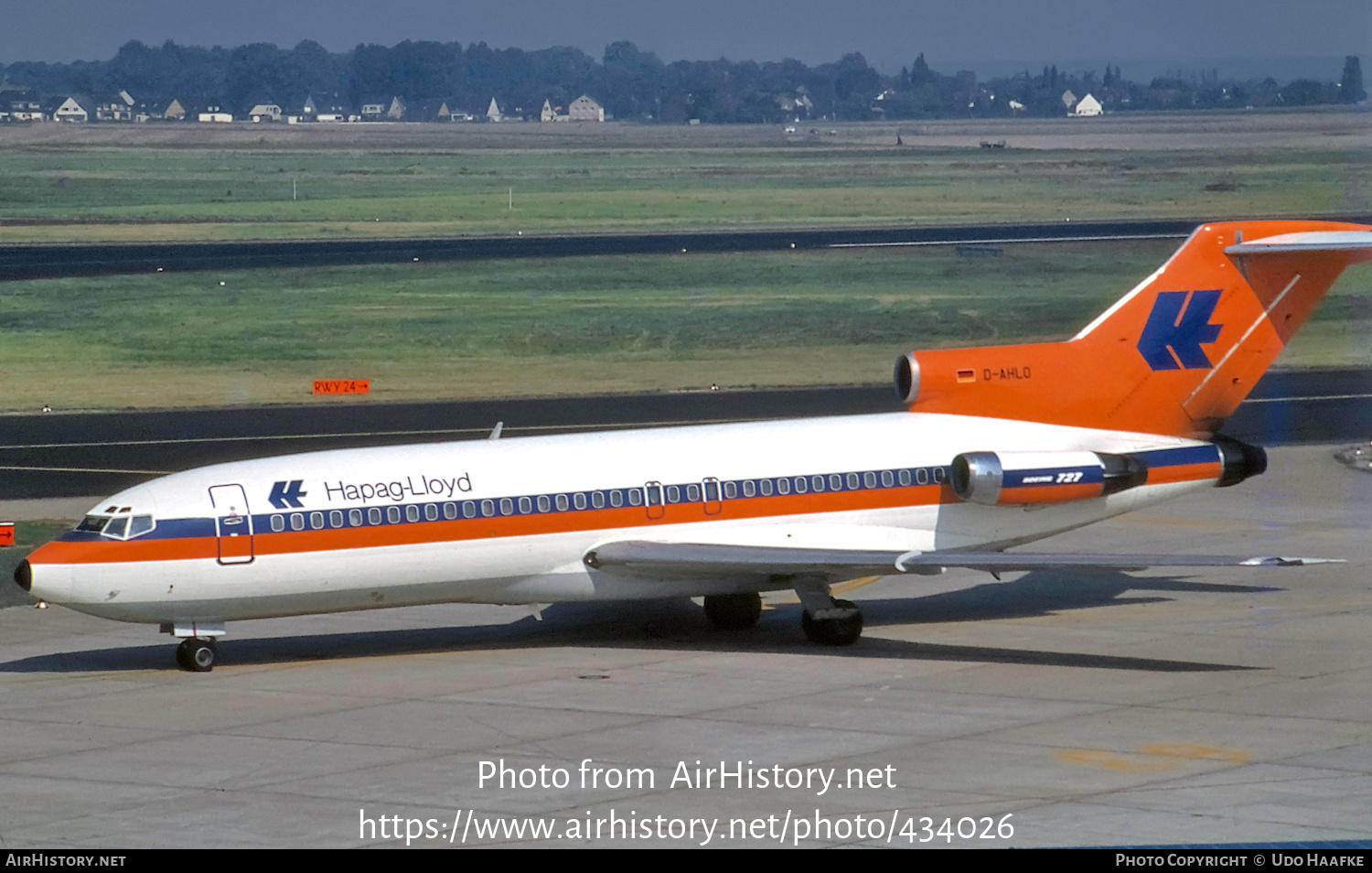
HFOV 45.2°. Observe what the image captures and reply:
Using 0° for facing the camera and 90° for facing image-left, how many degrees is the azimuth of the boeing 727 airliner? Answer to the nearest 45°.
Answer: approximately 45°
